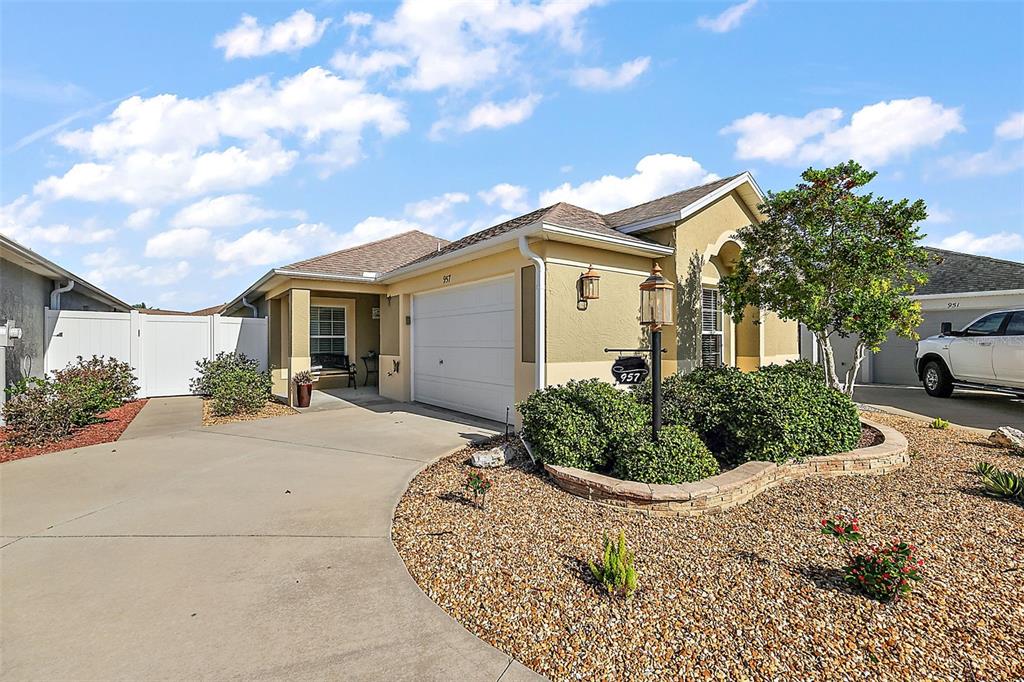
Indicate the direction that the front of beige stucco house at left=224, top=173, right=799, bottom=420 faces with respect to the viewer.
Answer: facing the viewer and to the left of the viewer

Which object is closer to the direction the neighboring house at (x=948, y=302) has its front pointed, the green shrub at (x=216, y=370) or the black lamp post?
the black lamp post

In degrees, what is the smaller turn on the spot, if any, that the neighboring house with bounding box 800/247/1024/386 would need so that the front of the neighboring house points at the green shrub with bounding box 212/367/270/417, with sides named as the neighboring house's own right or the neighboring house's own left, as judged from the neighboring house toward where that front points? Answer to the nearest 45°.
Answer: approximately 45° to the neighboring house's own right

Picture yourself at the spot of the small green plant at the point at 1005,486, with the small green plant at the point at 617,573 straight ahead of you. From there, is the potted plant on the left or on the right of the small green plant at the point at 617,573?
right

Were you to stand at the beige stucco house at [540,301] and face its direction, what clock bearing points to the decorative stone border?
The decorative stone border is roughly at 10 o'clock from the beige stucco house.

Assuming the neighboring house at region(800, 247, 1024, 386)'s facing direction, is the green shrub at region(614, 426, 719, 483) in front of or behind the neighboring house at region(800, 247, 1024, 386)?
in front

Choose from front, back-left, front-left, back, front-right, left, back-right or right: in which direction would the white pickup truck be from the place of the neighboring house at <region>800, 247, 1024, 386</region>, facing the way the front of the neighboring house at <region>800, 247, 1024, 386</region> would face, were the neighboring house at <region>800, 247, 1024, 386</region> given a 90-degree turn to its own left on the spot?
right

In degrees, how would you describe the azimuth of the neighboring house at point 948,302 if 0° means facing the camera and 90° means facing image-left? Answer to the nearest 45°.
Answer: approximately 0°

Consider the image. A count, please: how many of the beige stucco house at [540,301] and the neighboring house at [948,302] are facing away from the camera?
0

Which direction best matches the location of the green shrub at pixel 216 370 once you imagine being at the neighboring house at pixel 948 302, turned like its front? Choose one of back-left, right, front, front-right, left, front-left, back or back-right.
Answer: front-right

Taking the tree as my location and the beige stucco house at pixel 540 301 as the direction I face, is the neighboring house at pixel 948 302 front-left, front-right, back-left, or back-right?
back-right

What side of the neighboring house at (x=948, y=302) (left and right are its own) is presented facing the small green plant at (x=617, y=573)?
front

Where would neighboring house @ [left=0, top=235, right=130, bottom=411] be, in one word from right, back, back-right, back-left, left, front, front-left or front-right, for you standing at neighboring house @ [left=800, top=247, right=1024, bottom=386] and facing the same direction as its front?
front-right

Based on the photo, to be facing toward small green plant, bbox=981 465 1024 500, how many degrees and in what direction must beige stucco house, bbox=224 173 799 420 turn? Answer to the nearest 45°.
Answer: approximately 90° to its left

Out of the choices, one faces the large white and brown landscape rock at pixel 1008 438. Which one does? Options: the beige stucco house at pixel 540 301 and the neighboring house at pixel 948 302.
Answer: the neighboring house

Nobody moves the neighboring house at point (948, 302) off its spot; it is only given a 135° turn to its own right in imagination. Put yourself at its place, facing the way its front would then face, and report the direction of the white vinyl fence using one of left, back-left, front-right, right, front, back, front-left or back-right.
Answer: left
